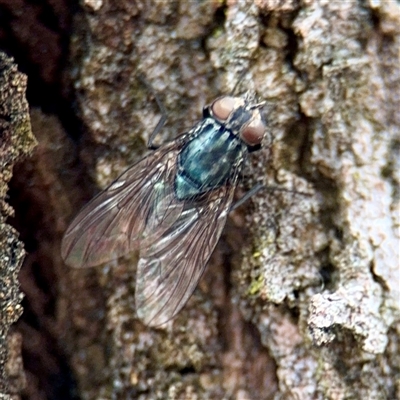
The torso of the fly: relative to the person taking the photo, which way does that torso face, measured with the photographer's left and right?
facing away from the viewer and to the right of the viewer
